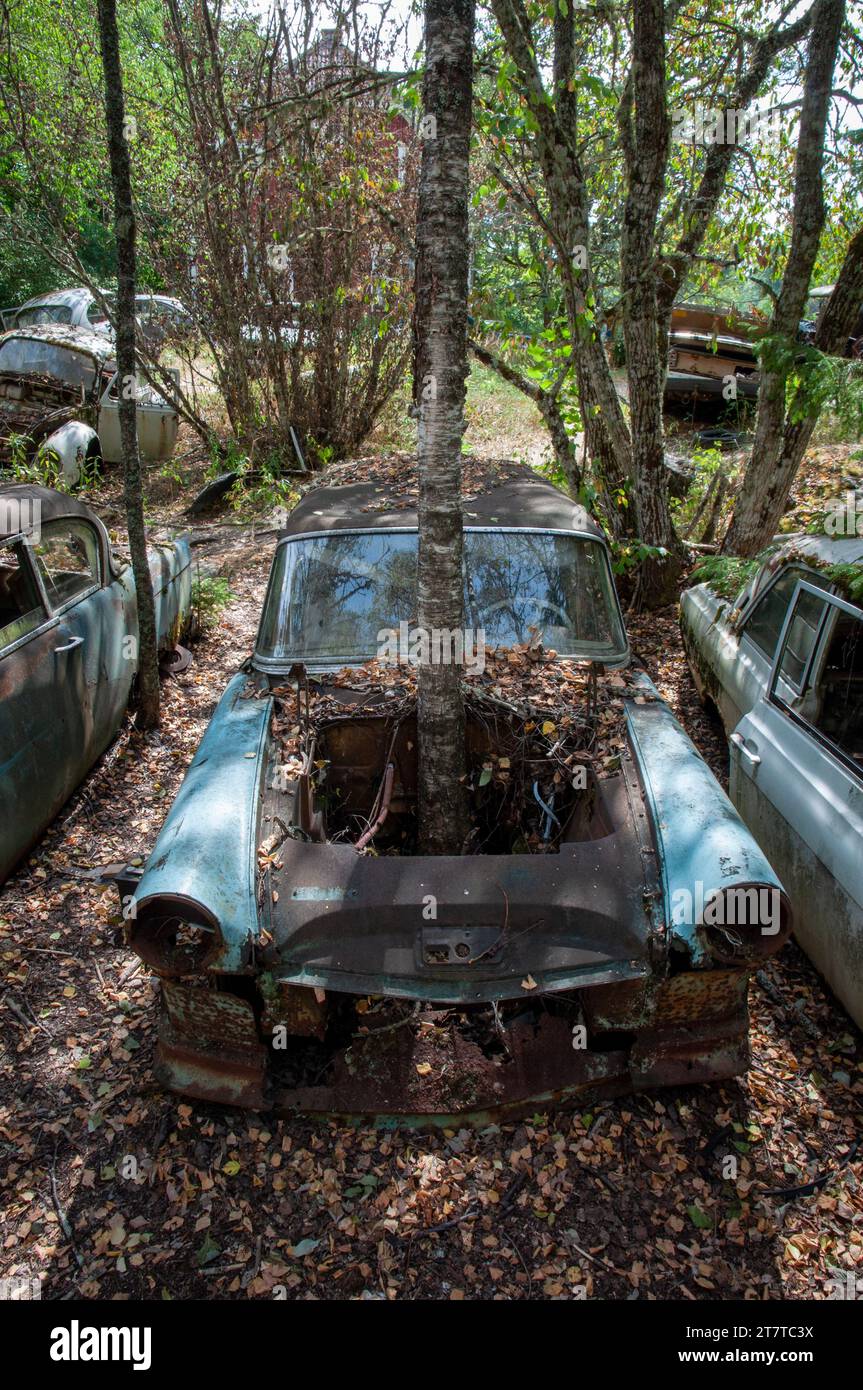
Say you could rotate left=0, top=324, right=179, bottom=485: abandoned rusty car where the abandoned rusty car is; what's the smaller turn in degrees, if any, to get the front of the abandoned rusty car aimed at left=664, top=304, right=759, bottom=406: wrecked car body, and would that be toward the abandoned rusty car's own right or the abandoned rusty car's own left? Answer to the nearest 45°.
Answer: approximately 135° to the abandoned rusty car's own left

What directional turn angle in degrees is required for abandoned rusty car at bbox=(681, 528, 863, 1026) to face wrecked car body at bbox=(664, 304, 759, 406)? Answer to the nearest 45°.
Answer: approximately 135° to its left

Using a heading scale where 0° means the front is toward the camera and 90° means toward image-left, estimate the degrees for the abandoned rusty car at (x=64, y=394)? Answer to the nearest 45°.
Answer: approximately 45°

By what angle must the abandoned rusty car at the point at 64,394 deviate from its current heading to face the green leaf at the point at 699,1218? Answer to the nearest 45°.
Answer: approximately 45° to its left

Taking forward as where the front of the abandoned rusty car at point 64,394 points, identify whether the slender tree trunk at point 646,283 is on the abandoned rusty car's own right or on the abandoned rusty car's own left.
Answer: on the abandoned rusty car's own left

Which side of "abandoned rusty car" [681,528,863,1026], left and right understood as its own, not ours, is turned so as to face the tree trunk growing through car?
right

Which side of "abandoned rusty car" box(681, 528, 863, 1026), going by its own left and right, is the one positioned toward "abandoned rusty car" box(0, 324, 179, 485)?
back

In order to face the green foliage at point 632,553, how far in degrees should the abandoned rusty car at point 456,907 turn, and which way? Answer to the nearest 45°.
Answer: approximately 180°

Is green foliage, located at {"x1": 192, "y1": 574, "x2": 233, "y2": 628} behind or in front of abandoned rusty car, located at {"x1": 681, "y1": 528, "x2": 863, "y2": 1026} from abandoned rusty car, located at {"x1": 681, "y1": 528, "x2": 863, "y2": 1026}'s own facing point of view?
behind
